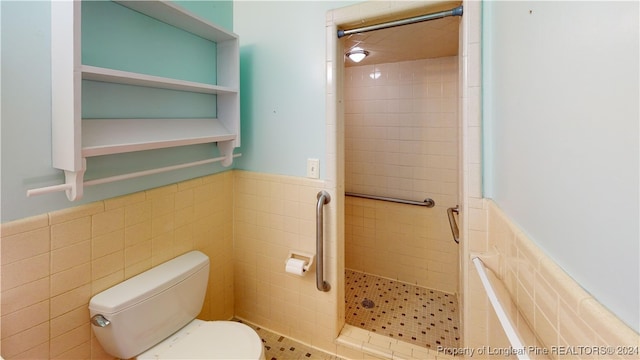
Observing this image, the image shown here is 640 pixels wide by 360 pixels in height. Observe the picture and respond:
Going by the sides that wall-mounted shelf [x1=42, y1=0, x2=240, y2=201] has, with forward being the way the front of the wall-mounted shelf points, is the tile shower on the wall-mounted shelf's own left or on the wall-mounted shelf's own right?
on the wall-mounted shelf's own left

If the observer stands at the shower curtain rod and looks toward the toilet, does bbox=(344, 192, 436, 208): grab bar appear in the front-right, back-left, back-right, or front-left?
back-right

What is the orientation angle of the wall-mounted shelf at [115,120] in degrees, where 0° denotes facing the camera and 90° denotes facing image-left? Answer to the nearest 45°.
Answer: approximately 315°

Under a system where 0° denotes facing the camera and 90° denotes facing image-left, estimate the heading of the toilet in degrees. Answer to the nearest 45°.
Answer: approximately 315°
